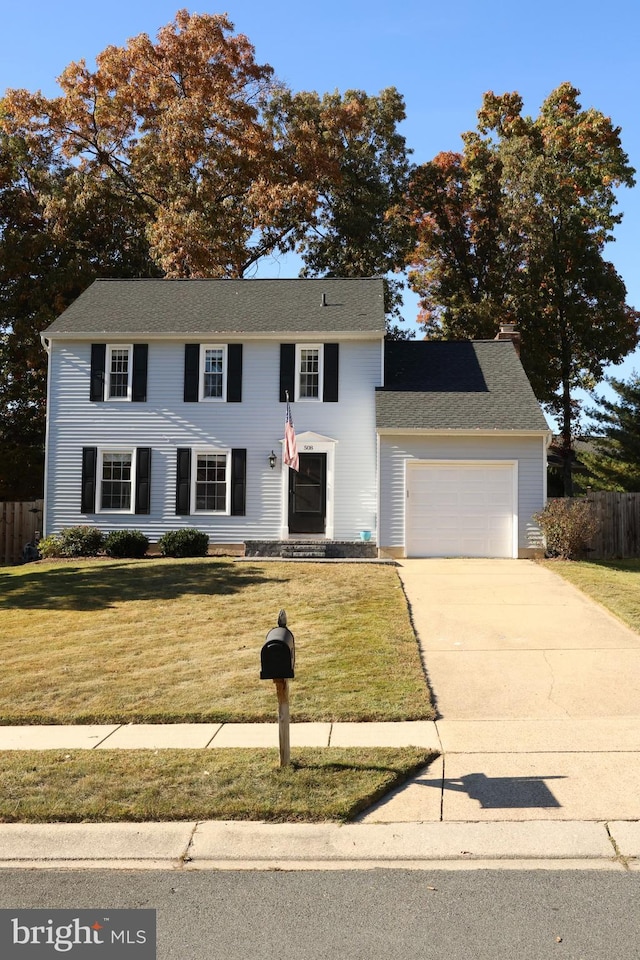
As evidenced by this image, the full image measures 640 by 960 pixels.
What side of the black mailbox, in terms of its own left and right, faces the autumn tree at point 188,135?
back

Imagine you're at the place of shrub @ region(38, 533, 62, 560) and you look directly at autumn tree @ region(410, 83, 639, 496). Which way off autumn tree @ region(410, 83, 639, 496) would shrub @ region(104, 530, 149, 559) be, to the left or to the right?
right

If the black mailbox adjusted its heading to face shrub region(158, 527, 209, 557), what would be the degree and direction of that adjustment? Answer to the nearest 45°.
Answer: approximately 180°

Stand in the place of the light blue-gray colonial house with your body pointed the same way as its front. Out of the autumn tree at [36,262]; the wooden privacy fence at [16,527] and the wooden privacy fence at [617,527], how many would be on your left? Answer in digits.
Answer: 1

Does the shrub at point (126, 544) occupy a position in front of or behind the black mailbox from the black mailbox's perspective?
behind

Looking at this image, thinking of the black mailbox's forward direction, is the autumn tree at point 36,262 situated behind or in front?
behind

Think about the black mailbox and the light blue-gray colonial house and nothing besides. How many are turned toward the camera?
2

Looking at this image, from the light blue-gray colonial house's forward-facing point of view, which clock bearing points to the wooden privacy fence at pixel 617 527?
The wooden privacy fence is roughly at 9 o'clock from the light blue-gray colonial house.

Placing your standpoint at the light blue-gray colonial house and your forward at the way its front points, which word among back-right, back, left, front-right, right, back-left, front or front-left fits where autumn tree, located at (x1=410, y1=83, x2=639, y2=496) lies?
back-left

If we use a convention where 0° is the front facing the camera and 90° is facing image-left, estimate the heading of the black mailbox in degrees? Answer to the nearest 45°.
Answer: approximately 0°

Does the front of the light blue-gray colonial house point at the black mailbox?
yes

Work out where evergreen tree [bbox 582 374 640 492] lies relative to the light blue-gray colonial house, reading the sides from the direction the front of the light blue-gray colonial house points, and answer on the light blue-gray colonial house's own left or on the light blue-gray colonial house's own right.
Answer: on the light blue-gray colonial house's own left
